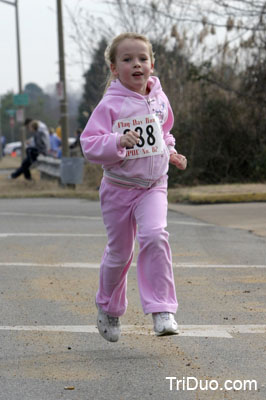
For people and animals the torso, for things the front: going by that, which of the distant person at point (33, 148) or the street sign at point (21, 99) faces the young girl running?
the street sign

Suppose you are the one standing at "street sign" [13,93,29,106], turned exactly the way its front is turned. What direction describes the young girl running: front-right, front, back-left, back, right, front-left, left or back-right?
front

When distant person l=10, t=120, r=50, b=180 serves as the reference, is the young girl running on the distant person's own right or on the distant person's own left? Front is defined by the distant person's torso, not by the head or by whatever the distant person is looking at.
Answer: on the distant person's own left

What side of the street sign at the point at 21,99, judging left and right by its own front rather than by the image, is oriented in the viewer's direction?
front

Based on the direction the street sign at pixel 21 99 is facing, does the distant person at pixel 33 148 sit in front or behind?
in front

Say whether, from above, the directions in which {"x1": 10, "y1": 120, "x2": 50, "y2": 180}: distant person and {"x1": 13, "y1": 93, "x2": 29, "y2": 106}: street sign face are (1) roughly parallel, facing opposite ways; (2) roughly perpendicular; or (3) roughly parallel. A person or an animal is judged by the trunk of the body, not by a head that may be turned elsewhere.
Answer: roughly perpendicular

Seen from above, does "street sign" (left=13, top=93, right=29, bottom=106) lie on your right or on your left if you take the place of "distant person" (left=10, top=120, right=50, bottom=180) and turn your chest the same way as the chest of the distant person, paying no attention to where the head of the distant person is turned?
on your right

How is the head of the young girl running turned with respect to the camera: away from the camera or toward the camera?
toward the camera
